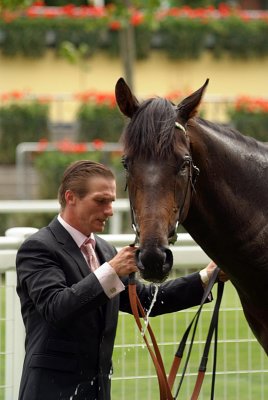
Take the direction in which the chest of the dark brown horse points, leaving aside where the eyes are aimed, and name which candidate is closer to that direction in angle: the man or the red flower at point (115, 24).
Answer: the man

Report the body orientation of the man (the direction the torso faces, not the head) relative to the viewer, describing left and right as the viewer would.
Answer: facing the viewer and to the right of the viewer

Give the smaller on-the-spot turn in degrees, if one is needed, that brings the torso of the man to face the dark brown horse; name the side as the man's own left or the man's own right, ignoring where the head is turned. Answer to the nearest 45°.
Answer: approximately 45° to the man's own left

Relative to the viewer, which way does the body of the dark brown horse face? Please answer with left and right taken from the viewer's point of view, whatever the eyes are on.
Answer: facing the viewer and to the left of the viewer

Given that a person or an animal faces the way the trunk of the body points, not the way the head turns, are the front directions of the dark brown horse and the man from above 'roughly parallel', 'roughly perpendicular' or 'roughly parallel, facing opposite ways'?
roughly perpendicular

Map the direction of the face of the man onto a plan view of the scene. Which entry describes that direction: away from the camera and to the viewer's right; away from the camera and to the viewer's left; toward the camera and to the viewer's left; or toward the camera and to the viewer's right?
toward the camera and to the viewer's right

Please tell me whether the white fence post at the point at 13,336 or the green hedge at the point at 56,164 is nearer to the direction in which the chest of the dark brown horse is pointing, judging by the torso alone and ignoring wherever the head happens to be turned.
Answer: the white fence post

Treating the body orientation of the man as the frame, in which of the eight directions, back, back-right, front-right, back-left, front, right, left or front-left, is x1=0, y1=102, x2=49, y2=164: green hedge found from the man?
back-left

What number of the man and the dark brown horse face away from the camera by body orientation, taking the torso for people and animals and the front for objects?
0

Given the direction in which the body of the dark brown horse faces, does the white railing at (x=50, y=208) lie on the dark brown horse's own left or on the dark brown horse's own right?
on the dark brown horse's own right

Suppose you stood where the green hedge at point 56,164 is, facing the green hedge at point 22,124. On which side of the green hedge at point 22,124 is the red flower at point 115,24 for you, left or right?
right

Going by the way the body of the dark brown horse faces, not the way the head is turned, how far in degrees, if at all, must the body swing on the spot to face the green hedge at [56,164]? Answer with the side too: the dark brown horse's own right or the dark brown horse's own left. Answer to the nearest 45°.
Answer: approximately 135° to the dark brown horse's own right

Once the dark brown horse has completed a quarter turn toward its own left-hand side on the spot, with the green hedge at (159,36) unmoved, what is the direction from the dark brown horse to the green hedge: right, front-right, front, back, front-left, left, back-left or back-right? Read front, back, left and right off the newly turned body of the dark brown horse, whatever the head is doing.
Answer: back-left

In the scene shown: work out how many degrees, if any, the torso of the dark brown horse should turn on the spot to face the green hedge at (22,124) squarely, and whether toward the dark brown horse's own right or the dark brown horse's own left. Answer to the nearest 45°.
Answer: approximately 135° to the dark brown horse's own right
